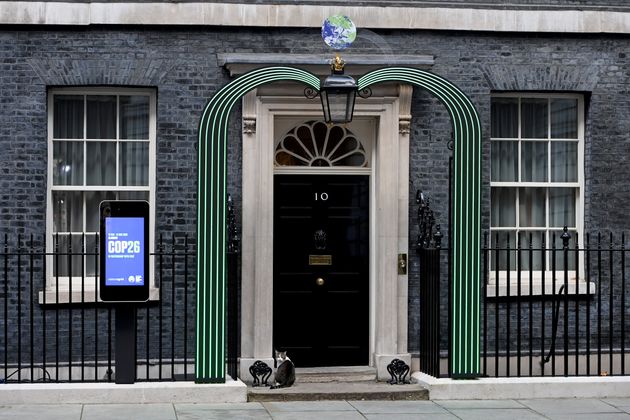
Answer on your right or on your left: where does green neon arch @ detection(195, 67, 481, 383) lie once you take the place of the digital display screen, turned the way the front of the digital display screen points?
on your left

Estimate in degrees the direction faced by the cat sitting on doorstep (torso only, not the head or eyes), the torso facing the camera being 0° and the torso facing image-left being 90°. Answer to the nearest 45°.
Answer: approximately 45°

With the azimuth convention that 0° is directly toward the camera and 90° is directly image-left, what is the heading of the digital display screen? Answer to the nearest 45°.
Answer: approximately 0°

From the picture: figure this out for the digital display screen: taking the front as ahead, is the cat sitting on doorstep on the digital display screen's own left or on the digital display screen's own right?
on the digital display screen's own left

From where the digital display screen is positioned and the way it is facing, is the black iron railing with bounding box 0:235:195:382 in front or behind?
behind

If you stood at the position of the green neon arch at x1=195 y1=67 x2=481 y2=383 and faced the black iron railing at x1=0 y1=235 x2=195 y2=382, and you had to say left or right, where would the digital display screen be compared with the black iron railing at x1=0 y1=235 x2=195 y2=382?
left
